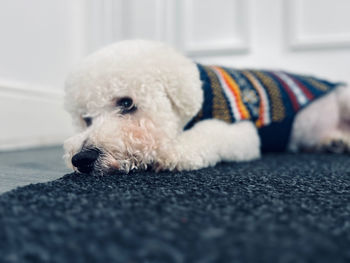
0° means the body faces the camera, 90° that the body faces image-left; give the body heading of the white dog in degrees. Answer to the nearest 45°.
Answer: approximately 45°
